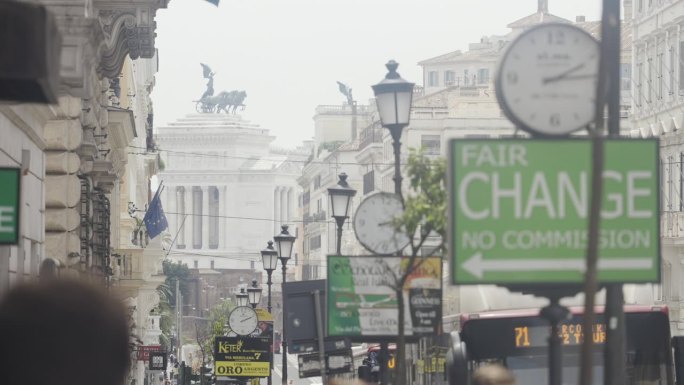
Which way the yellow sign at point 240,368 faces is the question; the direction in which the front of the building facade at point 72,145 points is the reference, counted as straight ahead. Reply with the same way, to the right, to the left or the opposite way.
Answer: to the right

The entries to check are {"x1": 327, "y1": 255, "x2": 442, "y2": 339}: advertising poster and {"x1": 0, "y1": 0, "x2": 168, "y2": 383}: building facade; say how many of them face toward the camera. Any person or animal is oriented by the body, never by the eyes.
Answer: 1

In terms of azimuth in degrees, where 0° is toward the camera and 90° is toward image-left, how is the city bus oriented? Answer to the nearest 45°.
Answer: approximately 0°

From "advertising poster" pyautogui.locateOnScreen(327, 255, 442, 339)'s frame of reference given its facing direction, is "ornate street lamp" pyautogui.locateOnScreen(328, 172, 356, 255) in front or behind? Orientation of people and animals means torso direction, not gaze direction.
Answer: behind

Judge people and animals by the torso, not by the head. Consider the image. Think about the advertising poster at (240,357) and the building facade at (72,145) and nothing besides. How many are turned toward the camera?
1

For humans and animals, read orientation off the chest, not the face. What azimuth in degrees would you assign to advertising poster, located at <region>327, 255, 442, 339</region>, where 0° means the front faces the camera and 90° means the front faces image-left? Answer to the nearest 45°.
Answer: approximately 0°

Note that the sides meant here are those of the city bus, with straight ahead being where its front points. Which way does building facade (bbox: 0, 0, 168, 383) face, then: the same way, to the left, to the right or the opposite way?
to the left

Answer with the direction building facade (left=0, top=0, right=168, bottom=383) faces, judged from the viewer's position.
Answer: facing to the right of the viewer

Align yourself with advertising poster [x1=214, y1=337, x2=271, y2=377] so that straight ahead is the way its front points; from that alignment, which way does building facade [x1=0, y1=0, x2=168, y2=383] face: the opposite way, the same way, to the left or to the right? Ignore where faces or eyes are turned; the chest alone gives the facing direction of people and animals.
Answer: to the left
